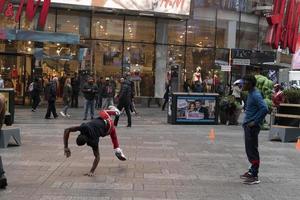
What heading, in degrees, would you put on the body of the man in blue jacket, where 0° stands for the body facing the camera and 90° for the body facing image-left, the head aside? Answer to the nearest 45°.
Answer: approximately 90°

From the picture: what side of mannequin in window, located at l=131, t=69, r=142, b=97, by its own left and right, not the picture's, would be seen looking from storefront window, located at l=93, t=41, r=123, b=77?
right

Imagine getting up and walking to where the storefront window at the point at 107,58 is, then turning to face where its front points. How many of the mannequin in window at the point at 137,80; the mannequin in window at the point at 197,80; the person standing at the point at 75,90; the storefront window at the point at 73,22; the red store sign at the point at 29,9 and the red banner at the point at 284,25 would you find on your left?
3

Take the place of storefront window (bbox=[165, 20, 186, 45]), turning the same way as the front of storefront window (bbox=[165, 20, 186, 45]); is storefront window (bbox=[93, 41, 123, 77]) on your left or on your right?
on your right

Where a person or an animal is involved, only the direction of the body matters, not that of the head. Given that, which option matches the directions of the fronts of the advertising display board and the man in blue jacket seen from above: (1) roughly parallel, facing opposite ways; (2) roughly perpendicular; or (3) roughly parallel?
roughly perpendicular

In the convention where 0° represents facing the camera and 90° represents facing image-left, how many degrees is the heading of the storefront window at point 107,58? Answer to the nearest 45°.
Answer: approximately 0°

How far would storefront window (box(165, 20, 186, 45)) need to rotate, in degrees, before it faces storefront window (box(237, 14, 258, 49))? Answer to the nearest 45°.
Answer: approximately 135° to its left

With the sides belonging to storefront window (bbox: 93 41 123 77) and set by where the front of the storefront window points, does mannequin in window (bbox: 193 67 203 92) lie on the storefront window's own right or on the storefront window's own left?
on the storefront window's own left

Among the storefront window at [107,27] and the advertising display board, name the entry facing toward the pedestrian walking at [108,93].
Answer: the storefront window

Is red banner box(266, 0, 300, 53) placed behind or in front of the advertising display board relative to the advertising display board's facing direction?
behind

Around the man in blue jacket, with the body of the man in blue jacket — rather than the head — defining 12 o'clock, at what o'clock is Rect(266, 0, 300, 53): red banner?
The red banner is roughly at 3 o'clock from the man in blue jacket.

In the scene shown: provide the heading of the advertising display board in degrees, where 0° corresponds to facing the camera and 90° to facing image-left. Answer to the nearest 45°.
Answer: approximately 0°
